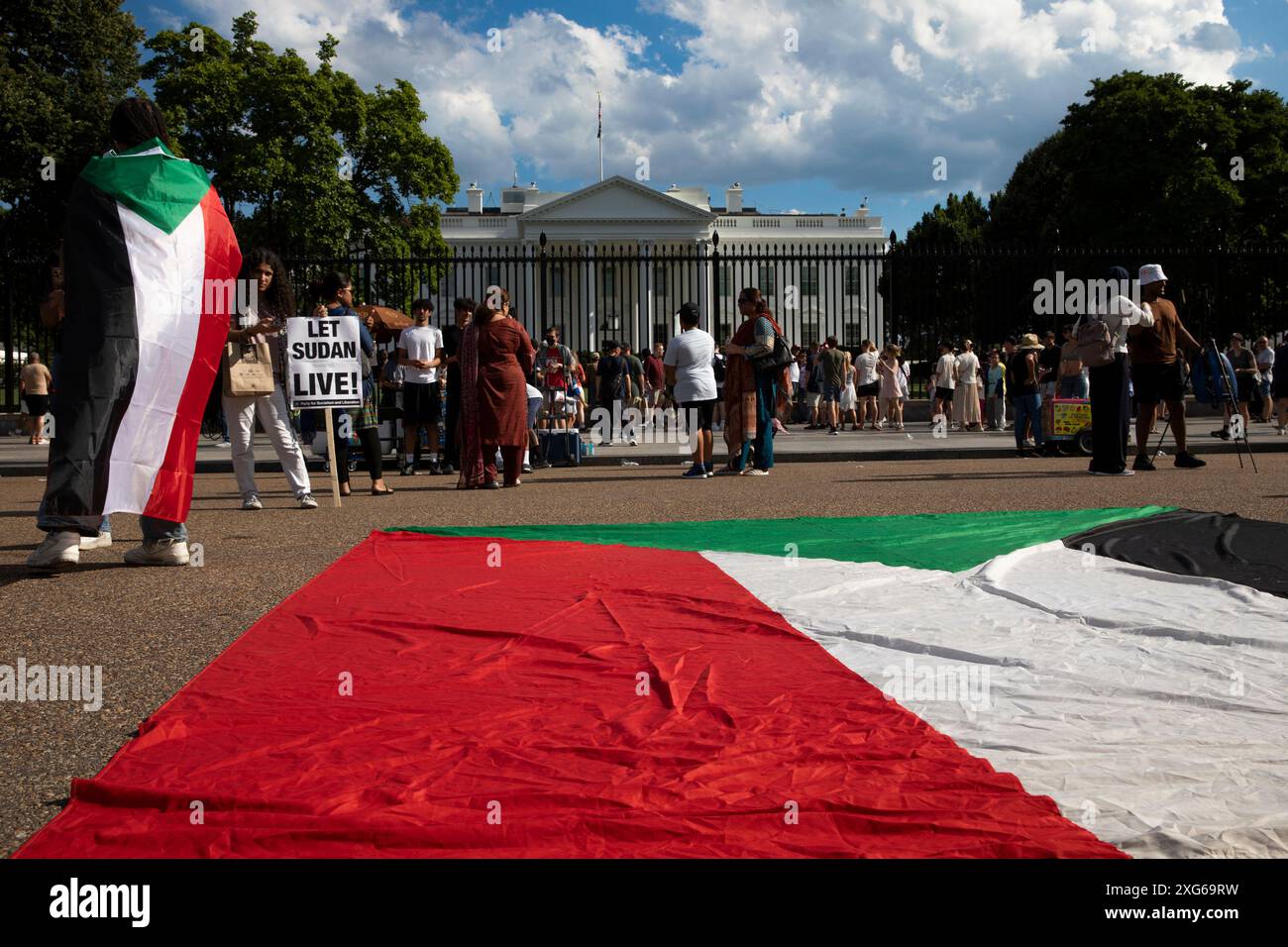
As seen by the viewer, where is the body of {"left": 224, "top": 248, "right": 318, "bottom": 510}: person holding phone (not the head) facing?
toward the camera

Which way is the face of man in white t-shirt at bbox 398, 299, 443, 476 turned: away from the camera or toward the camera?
toward the camera

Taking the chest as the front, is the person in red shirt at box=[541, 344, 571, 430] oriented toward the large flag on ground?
yes

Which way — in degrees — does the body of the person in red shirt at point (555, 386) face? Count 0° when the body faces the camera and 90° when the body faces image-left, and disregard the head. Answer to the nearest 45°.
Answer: approximately 0°
